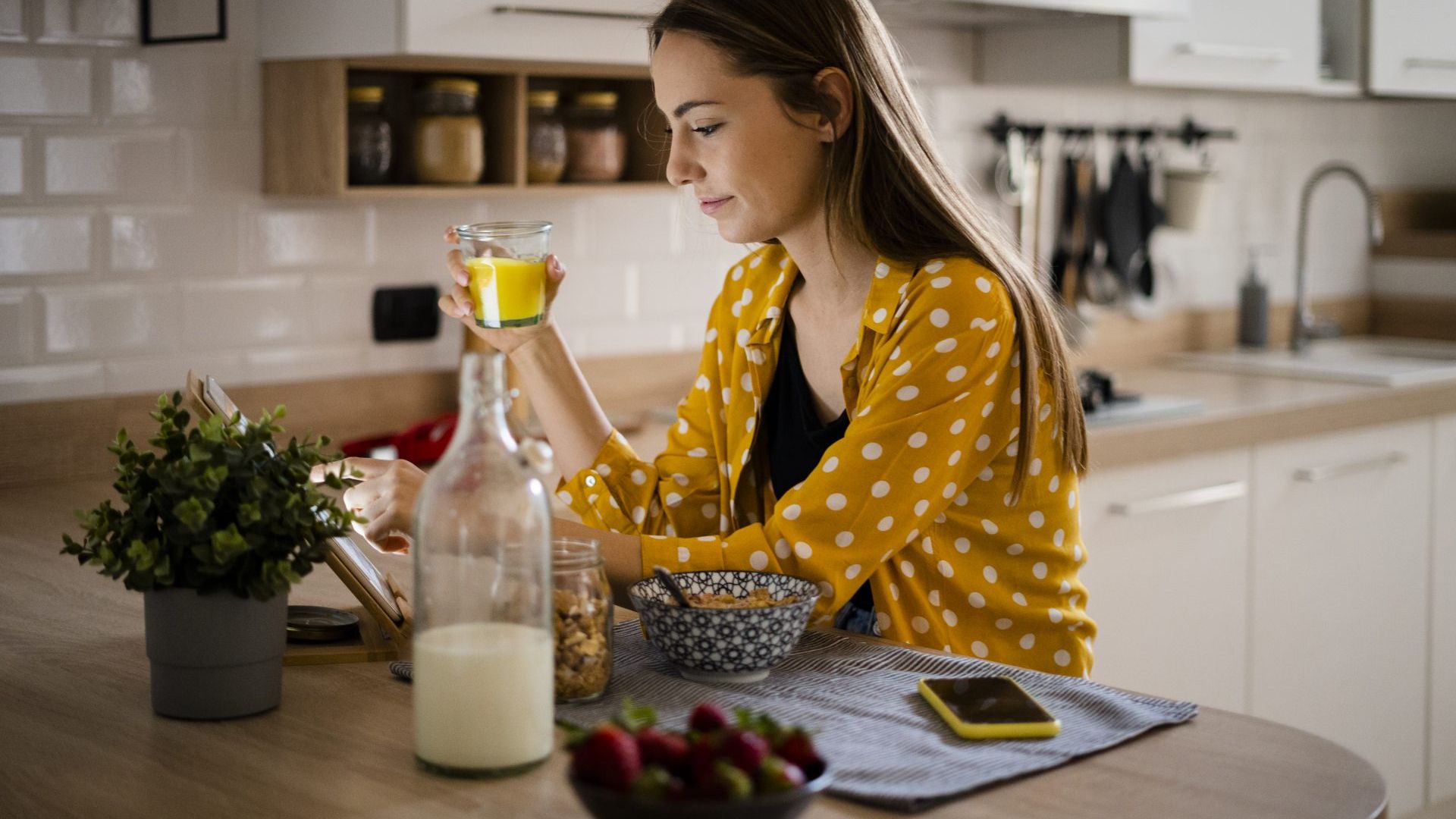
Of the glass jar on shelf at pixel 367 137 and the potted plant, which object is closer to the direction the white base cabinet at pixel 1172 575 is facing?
the potted plant

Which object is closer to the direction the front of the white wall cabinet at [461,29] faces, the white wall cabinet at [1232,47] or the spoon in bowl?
the spoon in bowl

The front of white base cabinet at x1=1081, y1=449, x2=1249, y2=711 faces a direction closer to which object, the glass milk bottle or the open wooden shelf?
the glass milk bottle

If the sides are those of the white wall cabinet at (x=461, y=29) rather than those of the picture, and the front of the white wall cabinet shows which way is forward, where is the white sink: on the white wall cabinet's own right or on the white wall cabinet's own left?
on the white wall cabinet's own left

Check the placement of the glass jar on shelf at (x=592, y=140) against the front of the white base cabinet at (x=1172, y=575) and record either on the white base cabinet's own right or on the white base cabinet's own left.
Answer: on the white base cabinet's own right

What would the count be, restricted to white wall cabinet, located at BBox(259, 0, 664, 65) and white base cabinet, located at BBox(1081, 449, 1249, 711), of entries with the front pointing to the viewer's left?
0

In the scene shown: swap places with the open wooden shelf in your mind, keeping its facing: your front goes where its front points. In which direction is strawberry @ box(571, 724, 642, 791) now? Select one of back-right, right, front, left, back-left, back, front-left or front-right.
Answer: front-right

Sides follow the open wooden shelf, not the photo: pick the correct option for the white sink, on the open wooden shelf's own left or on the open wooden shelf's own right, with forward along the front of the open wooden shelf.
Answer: on the open wooden shelf's own left

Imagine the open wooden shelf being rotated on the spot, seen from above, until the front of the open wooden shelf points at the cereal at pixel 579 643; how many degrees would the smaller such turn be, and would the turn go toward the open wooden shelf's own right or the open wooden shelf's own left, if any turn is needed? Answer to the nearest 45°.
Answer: approximately 45° to the open wooden shelf's own right

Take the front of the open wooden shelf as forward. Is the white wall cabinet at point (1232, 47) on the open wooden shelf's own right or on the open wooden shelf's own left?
on the open wooden shelf's own left

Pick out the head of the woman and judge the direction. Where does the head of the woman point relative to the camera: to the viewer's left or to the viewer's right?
to the viewer's left

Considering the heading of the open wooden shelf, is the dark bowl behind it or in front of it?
in front

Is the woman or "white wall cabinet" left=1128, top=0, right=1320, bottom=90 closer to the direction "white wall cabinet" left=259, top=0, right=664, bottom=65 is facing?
the woman

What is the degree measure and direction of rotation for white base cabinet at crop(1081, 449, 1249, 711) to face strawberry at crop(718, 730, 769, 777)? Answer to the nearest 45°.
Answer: approximately 45° to its right

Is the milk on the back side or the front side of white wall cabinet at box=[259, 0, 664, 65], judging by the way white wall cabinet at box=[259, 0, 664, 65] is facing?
on the front side
